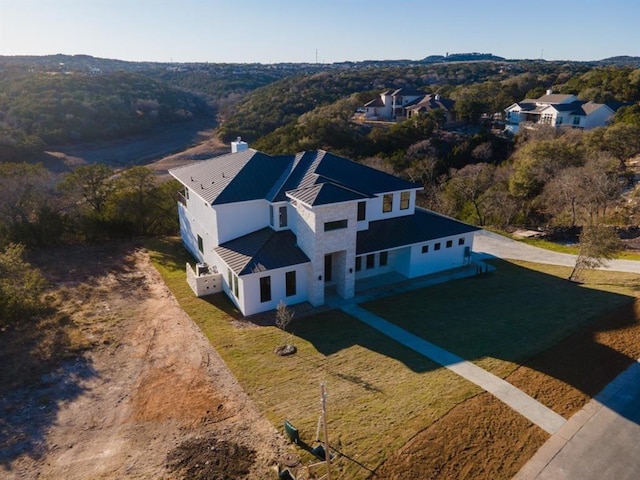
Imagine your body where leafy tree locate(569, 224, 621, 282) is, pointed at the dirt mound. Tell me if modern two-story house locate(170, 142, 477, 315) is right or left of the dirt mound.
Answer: right

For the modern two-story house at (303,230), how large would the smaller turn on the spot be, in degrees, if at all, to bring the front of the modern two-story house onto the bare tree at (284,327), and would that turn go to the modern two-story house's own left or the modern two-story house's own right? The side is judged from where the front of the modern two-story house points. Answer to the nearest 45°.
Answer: approximately 45° to the modern two-story house's own right

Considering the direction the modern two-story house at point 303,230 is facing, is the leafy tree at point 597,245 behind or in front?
in front

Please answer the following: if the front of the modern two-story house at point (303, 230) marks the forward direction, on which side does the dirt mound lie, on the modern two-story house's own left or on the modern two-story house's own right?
on the modern two-story house's own right

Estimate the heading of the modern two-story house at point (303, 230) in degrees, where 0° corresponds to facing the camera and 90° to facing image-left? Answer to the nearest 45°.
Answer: approximately 315°

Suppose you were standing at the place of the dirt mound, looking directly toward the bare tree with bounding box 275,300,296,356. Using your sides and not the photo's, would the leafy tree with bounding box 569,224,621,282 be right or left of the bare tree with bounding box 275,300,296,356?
right
